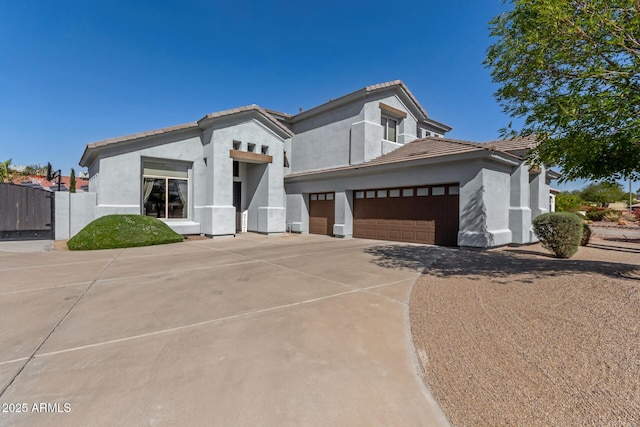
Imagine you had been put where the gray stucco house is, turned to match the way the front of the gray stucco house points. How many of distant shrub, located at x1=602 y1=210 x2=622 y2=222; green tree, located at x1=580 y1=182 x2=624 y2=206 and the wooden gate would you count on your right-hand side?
1

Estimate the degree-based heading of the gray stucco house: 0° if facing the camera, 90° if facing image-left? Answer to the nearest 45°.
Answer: approximately 0°

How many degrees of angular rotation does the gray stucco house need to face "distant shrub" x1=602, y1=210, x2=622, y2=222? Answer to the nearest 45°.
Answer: approximately 135° to its left

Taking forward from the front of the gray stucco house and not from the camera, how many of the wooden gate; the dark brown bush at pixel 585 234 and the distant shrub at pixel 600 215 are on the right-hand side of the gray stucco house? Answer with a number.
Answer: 1

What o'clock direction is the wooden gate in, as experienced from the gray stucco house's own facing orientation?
The wooden gate is roughly at 3 o'clock from the gray stucco house.

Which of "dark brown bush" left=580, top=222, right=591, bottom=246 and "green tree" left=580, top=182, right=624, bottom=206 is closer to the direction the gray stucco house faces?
the dark brown bush

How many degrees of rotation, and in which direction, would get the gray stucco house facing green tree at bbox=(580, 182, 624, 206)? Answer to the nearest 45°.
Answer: approximately 135° to its left

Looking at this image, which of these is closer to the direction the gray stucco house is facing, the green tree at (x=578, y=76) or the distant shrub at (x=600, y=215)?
the green tree
